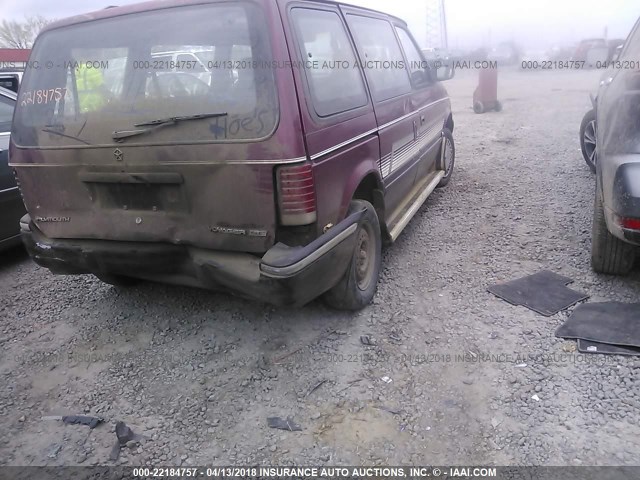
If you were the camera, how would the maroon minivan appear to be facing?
facing away from the viewer and to the right of the viewer

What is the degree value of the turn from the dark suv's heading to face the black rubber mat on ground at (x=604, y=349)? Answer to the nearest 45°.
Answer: approximately 180°

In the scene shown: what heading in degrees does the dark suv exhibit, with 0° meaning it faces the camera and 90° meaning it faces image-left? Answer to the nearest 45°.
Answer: approximately 180°
